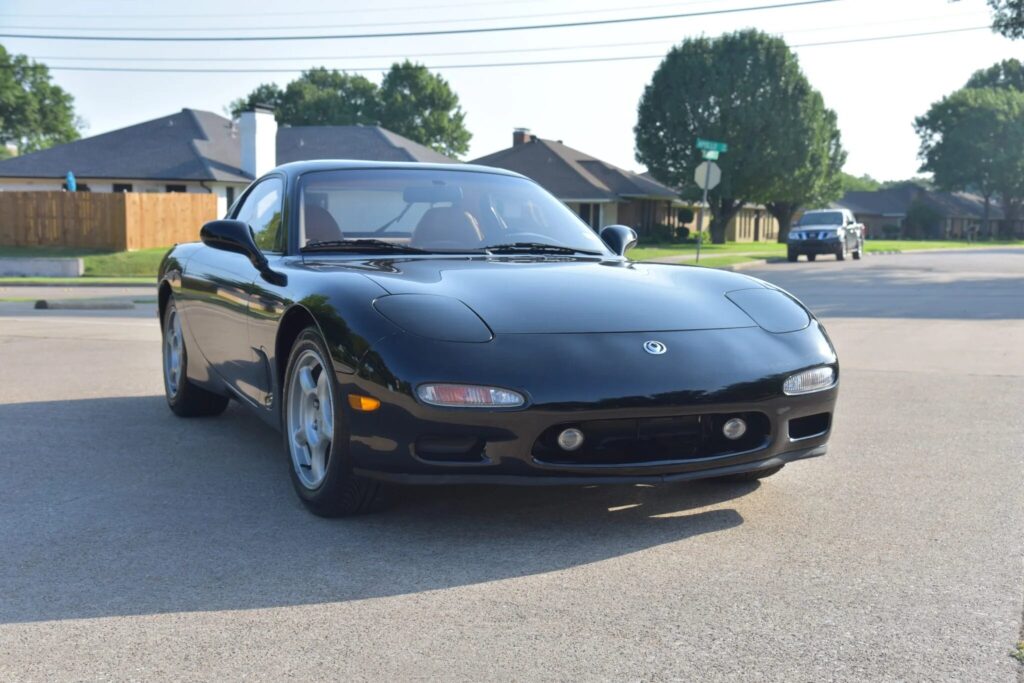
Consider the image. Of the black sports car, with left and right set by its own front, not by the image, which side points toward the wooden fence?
back

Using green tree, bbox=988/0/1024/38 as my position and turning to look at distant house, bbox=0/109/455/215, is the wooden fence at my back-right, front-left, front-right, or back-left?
front-left

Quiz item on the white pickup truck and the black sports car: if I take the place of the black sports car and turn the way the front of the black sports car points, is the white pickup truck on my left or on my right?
on my left

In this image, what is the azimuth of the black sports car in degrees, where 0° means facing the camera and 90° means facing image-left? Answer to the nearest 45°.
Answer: approximately 315°

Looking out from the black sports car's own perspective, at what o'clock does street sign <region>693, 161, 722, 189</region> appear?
The street sign is roughly at 8 o'clock from the black sports car.

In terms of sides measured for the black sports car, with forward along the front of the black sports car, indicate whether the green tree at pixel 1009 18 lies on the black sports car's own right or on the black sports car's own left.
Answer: on the black sports car's own left

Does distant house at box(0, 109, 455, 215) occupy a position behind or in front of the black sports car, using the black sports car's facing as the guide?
behind
